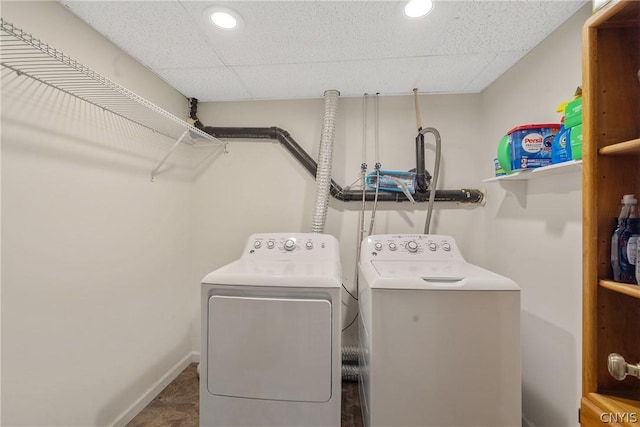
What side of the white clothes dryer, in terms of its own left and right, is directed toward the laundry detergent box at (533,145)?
left

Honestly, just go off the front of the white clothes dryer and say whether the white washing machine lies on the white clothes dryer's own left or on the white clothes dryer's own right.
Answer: on the white clothes dryer's own left

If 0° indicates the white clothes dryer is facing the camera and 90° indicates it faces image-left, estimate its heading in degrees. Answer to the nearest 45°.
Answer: approximately 0°

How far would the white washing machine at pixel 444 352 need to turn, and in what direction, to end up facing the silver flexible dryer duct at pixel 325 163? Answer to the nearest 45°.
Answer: approximately 135° to its right

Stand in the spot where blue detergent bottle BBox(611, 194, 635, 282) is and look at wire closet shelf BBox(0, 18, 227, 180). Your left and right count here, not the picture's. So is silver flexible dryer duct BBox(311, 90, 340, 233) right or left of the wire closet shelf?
right

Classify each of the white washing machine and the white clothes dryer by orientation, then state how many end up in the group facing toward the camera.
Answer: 2

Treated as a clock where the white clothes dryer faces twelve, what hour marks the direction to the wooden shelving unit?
The wooden shelving unit is roughly at 10 o'clock from the white clothes dryer.

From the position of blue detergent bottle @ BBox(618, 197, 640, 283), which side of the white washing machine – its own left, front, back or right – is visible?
front

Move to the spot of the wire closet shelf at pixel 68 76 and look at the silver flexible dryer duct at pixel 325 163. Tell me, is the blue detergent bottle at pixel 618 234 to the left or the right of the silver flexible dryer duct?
right
